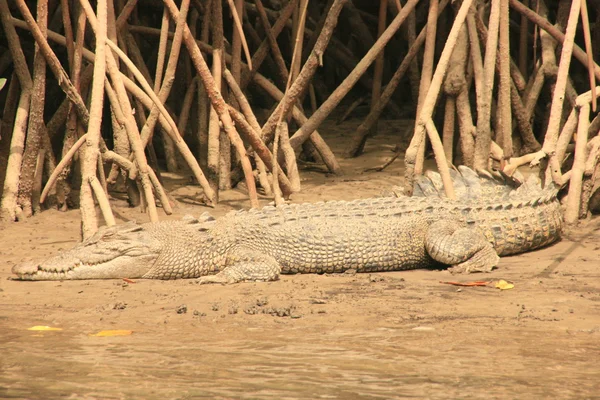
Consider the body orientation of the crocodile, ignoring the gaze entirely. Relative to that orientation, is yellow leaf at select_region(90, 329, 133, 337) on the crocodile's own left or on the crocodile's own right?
on the crocodile's own left

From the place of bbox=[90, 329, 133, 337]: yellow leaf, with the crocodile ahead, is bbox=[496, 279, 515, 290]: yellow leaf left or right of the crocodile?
right

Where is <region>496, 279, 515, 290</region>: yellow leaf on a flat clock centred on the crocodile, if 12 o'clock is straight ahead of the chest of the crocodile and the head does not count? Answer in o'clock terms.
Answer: The yellow leaf is roughly at 7 o'clock from the crocodile.

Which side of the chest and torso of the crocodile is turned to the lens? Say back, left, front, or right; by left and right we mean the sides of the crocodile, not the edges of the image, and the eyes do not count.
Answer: left
